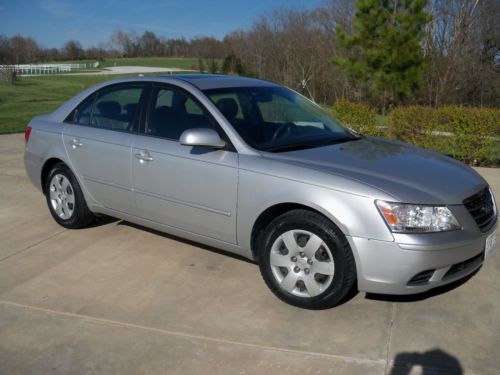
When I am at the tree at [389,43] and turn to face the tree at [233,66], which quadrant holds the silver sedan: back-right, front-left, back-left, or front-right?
back-left

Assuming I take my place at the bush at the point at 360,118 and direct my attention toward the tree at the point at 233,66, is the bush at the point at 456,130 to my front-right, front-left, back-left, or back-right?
back-right

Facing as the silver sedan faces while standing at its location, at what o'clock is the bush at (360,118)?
The bush is roughly at 8 o'clock from the silver sedan.

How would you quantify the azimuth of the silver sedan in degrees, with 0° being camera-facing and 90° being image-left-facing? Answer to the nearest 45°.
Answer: approximately 315°

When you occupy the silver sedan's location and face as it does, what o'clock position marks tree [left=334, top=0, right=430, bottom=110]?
The tree is roughly at 8 o'clock from the silver sedan.

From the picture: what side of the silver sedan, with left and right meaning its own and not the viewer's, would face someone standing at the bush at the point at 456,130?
left

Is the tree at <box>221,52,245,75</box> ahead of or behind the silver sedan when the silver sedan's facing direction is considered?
behind
